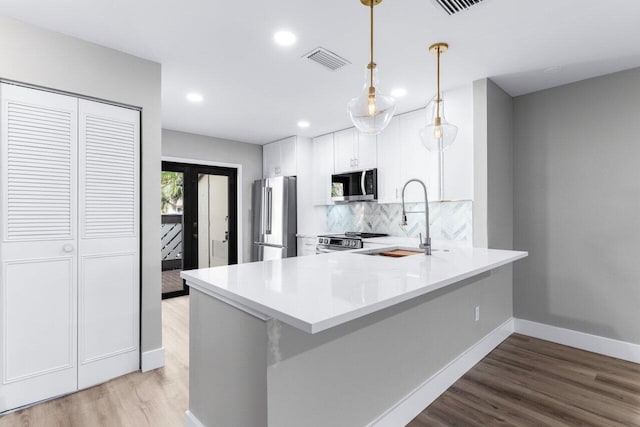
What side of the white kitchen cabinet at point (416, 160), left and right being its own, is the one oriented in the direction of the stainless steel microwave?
right

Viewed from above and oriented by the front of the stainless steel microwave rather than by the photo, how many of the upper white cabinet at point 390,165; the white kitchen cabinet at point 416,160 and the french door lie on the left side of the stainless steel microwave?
2

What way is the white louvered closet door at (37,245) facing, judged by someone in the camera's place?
facing the viewer and to the right of the viewer

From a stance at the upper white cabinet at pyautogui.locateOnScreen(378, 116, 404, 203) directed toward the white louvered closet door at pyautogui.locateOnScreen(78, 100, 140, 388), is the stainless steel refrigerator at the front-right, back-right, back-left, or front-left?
front-right

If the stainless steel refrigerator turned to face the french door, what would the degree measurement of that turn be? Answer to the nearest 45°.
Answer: approximately 45° to its right

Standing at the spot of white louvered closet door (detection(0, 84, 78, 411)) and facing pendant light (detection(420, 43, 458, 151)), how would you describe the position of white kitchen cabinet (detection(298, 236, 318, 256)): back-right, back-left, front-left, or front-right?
front-left

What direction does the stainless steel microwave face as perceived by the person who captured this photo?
facing the viewer and to the left of the viewer

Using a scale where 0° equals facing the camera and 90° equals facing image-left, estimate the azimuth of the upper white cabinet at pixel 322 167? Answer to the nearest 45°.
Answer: approximately 45°

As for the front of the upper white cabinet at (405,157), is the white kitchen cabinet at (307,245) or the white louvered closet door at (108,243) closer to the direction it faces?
the white louvered closet door

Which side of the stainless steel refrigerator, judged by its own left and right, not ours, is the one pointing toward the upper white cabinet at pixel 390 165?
left

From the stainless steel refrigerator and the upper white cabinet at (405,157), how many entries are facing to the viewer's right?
0

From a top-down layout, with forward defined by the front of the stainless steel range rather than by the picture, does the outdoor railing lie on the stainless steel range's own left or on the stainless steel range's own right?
on the stainless steel range's own right

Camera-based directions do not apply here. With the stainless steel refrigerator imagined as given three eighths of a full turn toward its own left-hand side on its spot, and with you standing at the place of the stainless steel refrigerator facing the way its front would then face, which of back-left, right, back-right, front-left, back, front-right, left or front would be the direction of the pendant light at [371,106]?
right

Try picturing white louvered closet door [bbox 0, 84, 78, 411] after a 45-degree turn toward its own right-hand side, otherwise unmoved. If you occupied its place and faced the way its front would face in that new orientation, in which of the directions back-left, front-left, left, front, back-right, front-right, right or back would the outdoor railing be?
back-left

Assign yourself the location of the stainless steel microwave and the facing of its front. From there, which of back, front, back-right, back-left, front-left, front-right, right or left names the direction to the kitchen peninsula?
front-left

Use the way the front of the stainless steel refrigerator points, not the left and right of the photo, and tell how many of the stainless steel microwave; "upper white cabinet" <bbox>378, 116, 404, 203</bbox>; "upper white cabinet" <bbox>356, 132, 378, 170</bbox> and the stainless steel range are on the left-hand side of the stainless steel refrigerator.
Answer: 4

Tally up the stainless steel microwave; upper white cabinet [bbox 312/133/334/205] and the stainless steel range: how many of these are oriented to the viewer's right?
0

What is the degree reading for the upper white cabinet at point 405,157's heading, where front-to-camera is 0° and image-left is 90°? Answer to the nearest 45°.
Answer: approximately 45°
